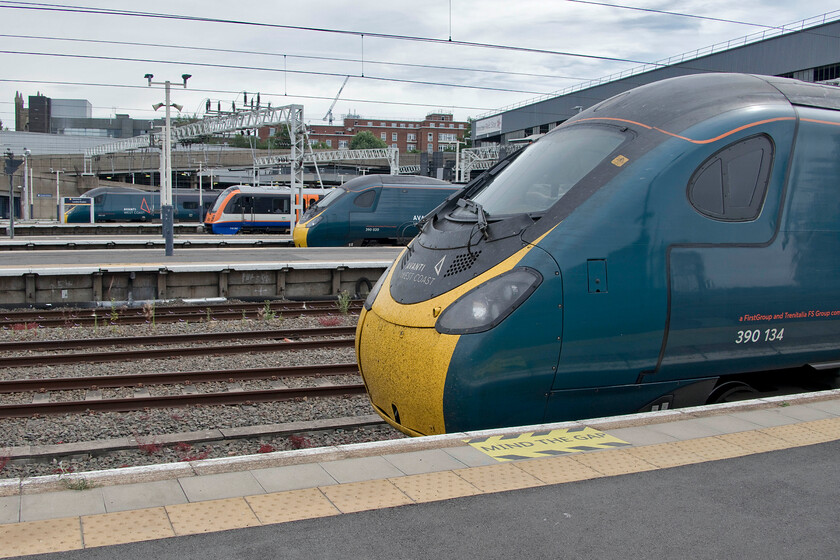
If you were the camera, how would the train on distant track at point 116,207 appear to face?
facing to the left of the viewer

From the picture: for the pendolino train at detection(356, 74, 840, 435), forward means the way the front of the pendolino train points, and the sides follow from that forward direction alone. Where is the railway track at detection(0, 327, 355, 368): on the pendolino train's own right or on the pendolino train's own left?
on the pendolino train's own right

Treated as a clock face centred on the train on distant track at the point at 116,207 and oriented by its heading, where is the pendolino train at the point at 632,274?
The pendolino train is roughly at 9 o'clock from the train on distant track.

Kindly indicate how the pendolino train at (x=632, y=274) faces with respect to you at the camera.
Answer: facing the viewer and to the left of the viewer

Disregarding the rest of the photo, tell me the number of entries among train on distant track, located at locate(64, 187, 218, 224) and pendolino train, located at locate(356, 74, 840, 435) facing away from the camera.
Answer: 0
